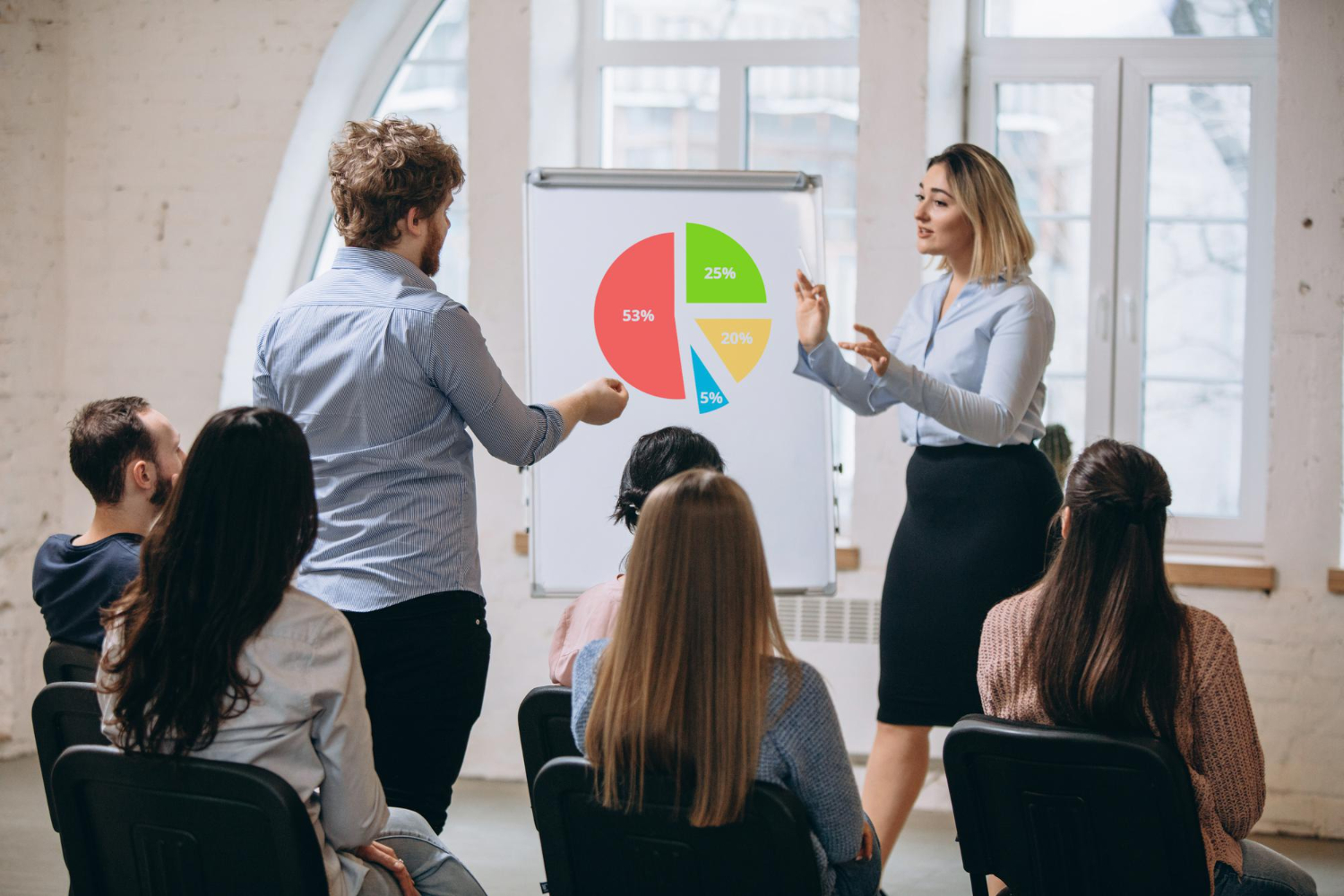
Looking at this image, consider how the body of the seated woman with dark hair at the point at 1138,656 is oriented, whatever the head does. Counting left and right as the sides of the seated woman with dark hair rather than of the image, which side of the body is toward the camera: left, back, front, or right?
back

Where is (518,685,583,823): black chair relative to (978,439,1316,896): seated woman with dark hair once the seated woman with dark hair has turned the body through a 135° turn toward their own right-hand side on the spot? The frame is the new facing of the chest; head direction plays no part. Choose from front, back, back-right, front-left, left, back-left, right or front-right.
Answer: back-right

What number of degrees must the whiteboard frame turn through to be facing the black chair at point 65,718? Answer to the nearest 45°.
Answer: approximately 45° to its right

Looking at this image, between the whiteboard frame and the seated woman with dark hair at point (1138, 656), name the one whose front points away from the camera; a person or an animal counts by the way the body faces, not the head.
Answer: the seated woman with dark hair

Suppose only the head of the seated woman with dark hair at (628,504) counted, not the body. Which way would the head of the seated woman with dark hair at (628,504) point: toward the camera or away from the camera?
away from the camera
